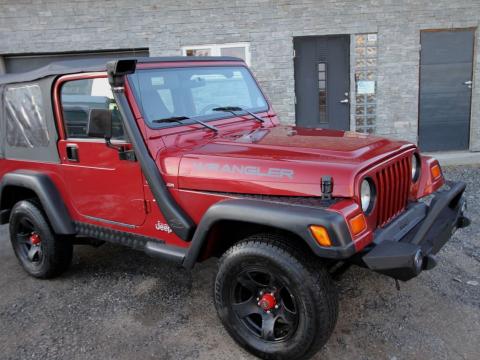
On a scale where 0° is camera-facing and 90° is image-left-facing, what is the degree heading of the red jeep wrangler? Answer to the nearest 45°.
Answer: approximately 315°

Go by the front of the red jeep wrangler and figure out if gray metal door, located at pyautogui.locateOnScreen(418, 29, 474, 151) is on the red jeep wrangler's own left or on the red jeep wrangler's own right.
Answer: on the red jeep wrangler's own left

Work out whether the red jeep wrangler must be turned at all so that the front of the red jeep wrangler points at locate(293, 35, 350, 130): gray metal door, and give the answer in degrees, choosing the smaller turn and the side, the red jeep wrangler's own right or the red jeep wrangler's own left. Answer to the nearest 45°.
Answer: approximately 135° to the red jeep wrangler's own left

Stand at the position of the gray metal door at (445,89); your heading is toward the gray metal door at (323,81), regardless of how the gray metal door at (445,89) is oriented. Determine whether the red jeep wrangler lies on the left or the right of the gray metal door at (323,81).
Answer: left
